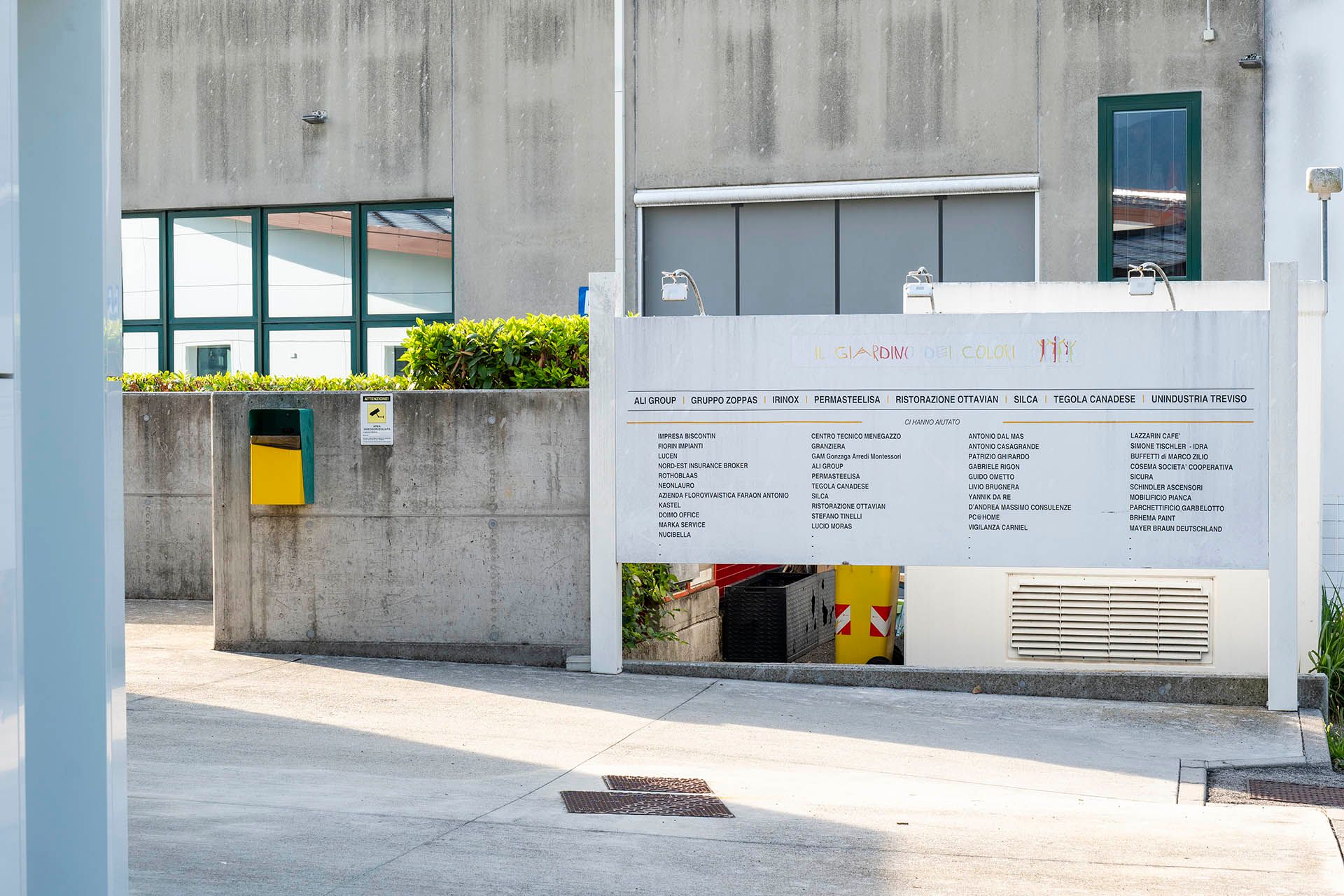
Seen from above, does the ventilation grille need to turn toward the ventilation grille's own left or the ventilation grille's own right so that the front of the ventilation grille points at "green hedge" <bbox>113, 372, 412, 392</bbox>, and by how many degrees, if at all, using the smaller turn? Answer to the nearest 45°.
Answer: approximately 90° to the ventilation grille's own right

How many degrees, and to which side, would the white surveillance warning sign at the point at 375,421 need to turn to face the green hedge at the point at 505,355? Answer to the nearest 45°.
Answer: approximately 90° to its left

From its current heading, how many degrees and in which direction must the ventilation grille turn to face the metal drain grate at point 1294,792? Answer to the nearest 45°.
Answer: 0° — it already faces it

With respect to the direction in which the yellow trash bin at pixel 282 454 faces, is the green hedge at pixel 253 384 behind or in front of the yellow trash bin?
behind

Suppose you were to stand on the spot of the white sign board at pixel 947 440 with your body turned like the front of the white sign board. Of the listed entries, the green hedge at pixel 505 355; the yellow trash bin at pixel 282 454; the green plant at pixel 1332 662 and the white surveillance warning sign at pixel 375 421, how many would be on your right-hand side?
3

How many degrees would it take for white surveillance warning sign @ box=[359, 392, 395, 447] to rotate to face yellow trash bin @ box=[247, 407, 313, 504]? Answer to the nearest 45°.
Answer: approximately 90° to its right

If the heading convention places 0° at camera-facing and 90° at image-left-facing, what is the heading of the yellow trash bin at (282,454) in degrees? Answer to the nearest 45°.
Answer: approximately 0°

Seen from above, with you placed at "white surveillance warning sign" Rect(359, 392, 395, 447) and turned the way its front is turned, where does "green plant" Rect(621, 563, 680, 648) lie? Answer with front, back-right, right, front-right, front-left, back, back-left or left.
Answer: left

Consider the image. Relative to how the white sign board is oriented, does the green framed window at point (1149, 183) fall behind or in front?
behind

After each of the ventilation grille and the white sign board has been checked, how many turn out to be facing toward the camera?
2

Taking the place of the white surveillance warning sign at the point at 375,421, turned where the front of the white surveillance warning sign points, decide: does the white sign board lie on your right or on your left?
on your left

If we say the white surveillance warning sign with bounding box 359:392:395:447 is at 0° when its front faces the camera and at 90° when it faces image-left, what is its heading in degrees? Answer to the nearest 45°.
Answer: approximately 0°
